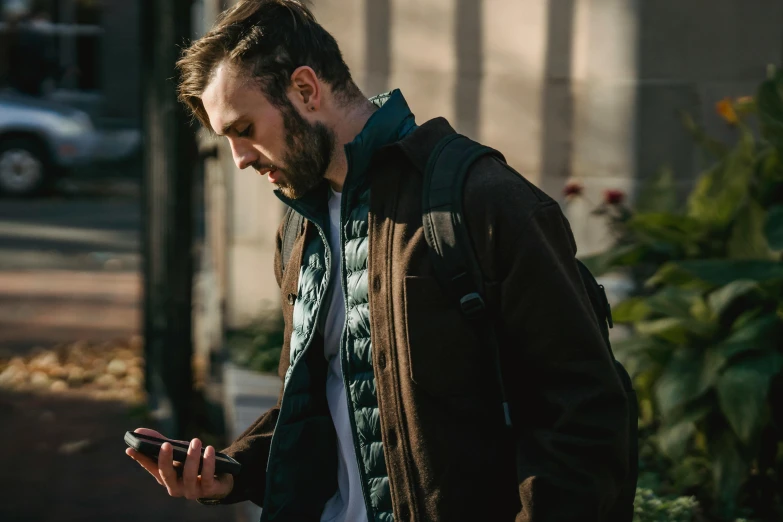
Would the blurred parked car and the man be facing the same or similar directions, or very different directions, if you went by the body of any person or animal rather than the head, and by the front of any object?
very different directions

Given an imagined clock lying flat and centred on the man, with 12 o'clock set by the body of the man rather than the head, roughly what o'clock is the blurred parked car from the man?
The blurred parked car is roughly at 4 o'clock from the man.

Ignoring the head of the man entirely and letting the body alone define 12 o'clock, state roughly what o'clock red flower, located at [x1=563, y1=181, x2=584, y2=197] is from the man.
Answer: The red flower is roughly at 5 o'clock from the man.

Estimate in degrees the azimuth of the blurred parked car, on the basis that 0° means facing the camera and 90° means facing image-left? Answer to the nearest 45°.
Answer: approximately 270°

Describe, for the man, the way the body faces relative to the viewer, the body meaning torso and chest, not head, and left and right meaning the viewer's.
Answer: facing the viewer and to the left of the viewer

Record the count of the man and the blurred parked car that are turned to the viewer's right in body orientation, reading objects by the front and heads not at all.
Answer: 1

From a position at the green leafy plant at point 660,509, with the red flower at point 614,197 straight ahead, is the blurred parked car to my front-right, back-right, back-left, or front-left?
front-left

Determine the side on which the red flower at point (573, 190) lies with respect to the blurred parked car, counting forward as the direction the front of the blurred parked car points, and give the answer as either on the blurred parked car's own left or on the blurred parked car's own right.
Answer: on the blurred parked car's own right

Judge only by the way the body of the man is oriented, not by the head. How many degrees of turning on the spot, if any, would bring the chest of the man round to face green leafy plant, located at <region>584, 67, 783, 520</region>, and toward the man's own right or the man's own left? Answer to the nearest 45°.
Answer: approximately 180°

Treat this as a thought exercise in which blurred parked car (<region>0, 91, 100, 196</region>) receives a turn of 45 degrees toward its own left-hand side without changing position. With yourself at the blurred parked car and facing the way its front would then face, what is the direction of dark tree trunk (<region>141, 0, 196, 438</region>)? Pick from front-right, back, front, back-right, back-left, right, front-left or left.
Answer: back-right

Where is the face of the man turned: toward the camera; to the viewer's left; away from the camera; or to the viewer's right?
to the viewer's left

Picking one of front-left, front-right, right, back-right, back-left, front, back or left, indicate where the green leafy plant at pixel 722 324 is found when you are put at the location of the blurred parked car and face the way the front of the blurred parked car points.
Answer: right
